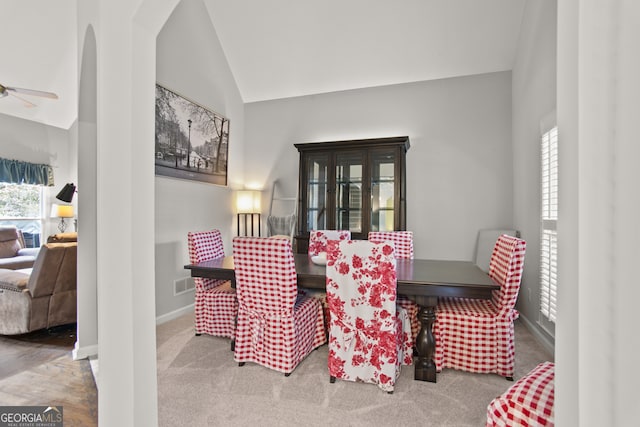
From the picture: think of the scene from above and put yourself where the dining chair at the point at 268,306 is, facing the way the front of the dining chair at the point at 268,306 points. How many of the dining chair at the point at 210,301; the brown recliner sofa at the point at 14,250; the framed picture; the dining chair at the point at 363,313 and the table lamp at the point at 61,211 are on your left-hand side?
4

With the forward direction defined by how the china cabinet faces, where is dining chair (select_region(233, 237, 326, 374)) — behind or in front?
in front

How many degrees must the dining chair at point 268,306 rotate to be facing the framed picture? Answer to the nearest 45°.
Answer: approximately 90° to its left

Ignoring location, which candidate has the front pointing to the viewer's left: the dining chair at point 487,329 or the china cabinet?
the dining chair

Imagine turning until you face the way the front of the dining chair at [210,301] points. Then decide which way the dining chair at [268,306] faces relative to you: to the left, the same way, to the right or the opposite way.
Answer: to the left

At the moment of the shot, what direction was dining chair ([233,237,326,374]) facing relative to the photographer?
facing away from the viewer and to the right of the viewer

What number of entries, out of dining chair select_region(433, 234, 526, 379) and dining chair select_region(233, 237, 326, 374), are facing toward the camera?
0

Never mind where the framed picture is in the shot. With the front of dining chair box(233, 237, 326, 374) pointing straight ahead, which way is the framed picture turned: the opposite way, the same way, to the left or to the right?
to the right

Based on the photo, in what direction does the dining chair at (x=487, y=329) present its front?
to the viewer's left

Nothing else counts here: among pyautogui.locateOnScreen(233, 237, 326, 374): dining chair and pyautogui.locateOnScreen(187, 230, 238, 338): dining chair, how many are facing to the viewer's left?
0

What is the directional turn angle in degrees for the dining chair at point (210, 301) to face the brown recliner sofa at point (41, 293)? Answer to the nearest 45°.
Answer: approximately 135° to its right

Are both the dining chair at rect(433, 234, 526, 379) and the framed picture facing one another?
yes

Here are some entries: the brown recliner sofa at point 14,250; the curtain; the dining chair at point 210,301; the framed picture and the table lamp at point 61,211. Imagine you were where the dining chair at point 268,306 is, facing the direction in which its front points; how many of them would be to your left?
5
